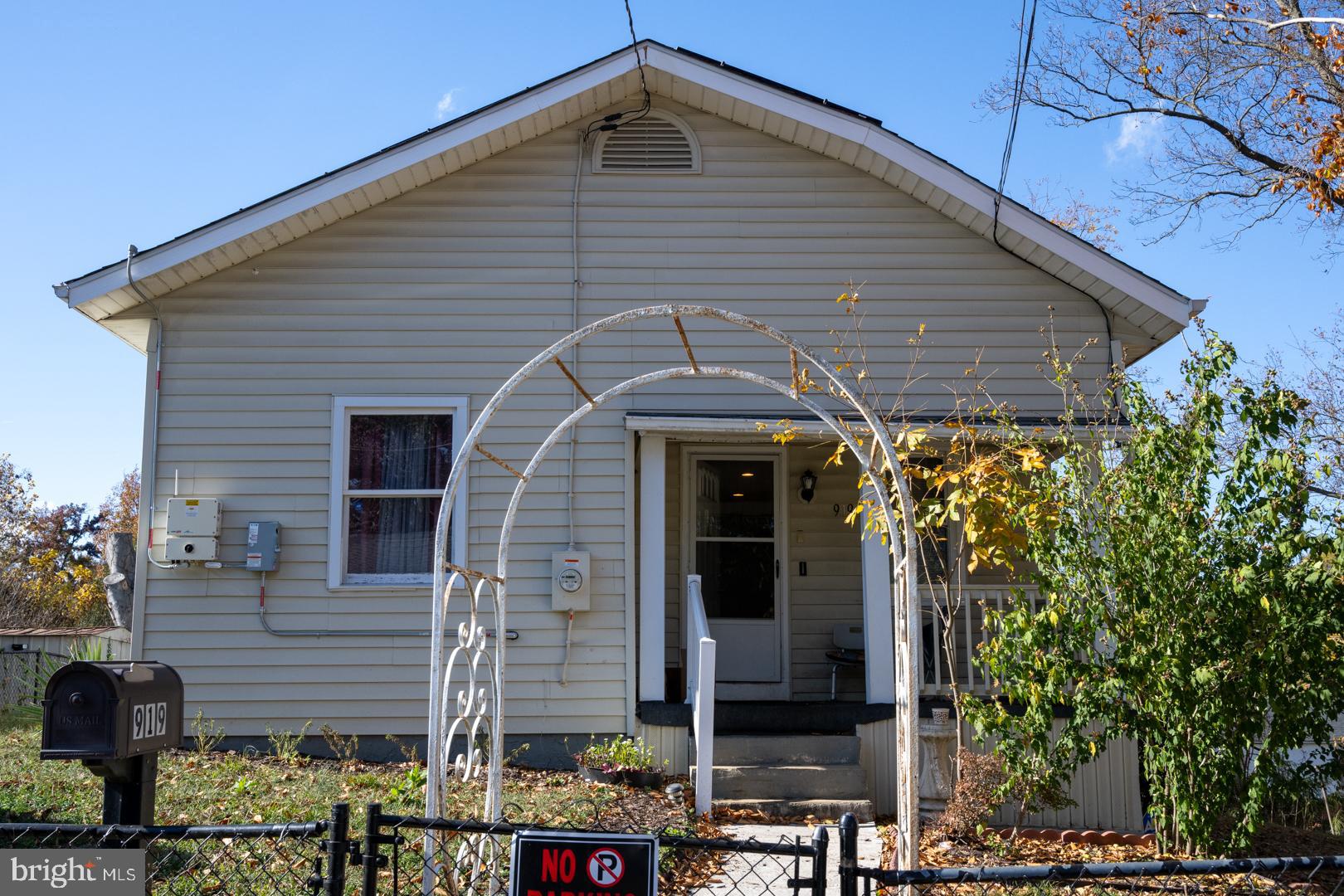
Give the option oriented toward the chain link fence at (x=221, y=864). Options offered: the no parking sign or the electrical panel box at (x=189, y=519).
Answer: the electrical panel box

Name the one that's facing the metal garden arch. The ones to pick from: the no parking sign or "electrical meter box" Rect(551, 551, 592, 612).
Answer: the electrical meter box

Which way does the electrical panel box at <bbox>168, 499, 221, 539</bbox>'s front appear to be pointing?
toward the camera

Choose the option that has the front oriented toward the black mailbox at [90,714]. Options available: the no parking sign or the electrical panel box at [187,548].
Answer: the electrical panel box

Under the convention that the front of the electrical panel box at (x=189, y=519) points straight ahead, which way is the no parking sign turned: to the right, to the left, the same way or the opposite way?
the same way

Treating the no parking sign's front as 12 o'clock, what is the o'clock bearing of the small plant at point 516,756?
The small plant is roughly at 6 o'clock from the no parking sign.

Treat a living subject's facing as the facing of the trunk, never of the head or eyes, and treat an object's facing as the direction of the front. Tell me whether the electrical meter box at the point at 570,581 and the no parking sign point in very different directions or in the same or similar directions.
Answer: same or similar directions

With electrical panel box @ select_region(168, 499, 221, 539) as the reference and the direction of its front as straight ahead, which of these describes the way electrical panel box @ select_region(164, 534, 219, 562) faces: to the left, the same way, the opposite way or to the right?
the same way

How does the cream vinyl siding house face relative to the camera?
toward the camera

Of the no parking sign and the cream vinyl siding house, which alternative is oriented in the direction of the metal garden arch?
the cream vinyl siding house

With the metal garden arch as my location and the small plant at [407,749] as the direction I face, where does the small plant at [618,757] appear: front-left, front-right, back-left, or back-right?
front-right

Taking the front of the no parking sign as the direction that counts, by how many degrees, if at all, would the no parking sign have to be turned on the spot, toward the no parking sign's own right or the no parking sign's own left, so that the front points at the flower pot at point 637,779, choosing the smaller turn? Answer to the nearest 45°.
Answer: approximately 180°

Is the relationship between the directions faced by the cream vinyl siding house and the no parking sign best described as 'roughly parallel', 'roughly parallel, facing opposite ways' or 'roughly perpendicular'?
roughly parallel

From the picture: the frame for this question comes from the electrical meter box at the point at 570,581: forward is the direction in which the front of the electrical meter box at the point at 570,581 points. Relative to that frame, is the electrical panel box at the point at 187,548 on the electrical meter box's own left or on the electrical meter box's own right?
on the electrical meter box's own right

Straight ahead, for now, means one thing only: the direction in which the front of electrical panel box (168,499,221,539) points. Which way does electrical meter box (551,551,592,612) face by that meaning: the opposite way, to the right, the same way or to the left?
the same way

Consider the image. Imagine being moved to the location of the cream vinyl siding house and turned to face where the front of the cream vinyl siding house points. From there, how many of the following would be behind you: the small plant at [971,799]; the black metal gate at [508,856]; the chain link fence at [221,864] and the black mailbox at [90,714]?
0
